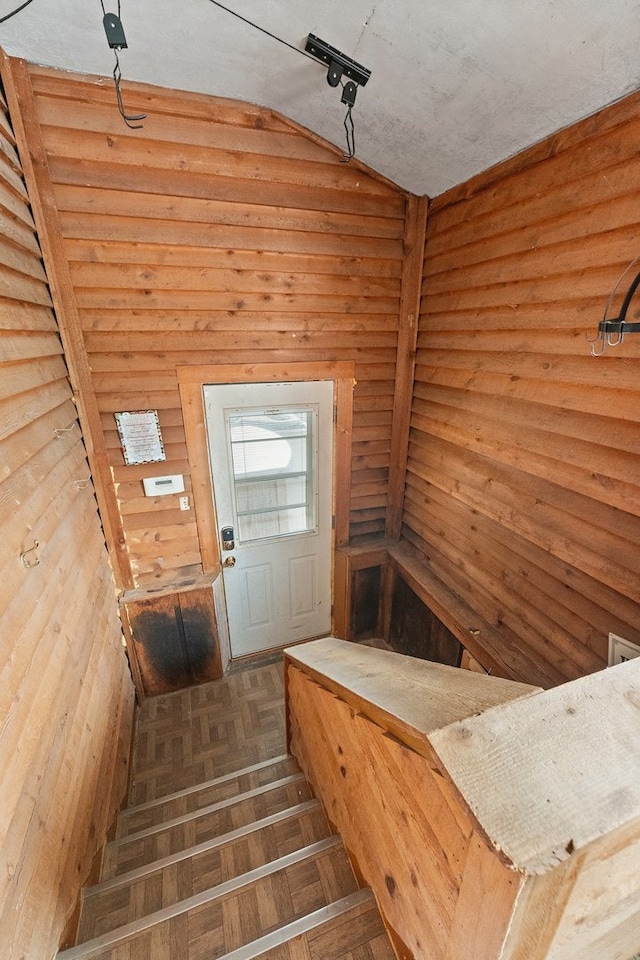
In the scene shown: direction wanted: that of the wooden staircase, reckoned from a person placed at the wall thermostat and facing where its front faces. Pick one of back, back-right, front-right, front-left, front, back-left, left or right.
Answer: front

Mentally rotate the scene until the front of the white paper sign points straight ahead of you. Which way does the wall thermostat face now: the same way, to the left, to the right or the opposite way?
the same way

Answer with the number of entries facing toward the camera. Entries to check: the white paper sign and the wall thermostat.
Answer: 2

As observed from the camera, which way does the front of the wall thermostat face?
facing the viewer

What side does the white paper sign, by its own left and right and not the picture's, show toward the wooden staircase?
front

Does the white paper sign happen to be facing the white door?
no

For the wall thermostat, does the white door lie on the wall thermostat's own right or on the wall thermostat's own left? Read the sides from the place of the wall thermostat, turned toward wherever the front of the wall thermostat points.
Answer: on the wall thermostat's own left

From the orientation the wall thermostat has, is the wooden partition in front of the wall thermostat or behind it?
in front

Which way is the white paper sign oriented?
toward the camera

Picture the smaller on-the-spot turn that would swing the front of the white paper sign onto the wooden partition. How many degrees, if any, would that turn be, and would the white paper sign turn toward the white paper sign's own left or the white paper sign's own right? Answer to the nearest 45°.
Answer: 0° — it already faces it
